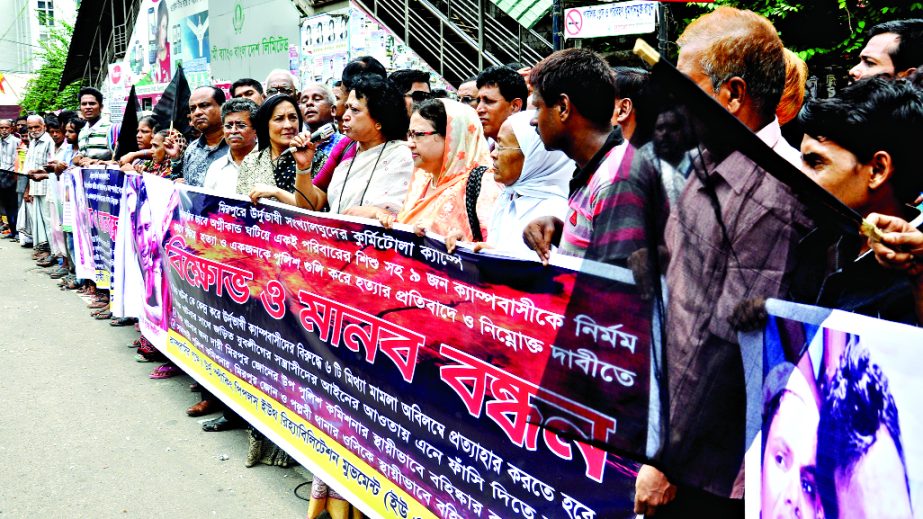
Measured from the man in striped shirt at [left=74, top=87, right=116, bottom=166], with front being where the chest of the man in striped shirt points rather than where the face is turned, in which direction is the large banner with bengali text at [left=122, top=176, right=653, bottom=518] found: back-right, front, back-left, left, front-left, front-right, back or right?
front-left

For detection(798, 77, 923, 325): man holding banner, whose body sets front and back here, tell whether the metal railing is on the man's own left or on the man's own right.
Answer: on the man's own right

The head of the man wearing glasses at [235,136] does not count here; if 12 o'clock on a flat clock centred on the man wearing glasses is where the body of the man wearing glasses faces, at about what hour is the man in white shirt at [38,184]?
The man in white shirt is roughly at 4 o'clock from the man wearing glasses.

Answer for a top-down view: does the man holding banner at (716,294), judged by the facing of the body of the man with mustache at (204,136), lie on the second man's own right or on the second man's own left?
on the second man's own left

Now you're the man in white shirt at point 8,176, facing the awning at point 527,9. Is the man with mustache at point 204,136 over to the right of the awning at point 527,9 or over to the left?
right

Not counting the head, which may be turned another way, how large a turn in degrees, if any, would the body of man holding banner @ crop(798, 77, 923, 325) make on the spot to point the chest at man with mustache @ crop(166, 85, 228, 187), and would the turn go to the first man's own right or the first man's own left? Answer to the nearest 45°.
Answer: approximately 45° to the first man's own right

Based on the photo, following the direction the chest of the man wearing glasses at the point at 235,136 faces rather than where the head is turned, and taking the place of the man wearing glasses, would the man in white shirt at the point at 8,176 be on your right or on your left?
on your right

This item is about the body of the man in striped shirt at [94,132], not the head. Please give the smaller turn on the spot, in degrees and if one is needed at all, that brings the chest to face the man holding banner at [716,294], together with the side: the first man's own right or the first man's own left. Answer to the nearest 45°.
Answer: approximately 45° to the first man's own left

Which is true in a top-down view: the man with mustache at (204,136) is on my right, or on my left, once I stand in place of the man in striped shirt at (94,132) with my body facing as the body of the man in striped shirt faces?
on my left
